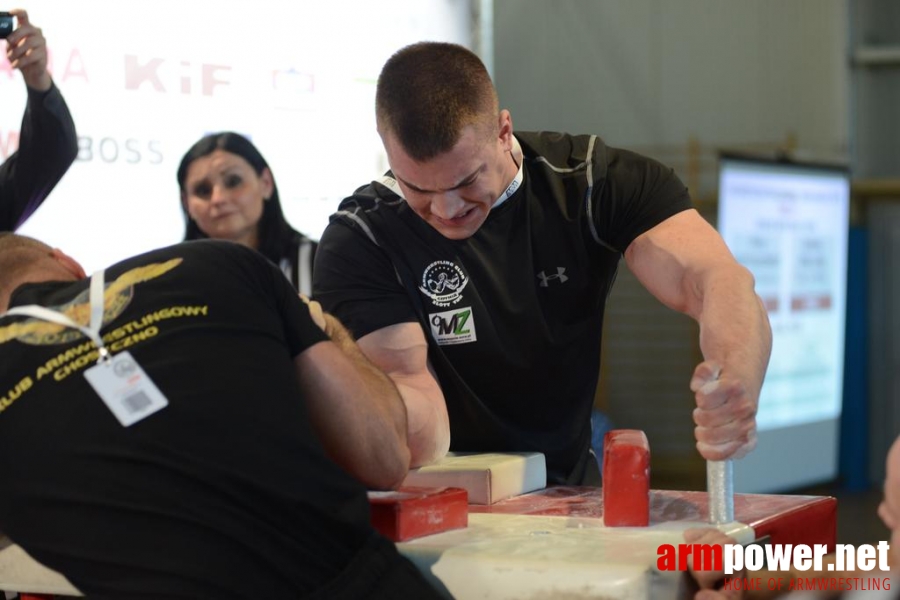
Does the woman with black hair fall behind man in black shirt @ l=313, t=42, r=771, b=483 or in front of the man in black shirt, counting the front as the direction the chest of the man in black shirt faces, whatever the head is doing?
behind

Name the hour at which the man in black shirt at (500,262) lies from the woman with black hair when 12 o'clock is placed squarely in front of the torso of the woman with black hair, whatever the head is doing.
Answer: The man in black shirt is roughly at 10 o'clock from the woman with black hair.

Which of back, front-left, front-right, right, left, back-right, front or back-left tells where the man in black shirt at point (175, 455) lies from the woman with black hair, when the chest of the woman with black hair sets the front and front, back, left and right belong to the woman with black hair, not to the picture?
front-left

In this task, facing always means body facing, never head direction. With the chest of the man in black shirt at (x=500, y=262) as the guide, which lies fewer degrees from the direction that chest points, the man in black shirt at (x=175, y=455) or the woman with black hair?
the man in black shirt

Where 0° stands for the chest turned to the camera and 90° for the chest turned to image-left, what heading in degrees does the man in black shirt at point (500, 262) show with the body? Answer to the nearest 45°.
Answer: approximately 0°

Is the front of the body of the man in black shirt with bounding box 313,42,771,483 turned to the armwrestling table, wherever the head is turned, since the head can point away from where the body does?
yes

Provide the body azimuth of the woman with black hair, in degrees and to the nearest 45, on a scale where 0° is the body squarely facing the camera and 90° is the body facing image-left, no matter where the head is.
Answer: approximately 45°

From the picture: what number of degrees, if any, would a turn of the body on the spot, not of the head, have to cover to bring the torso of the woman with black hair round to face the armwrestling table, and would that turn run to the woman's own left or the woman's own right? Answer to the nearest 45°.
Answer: approximately 45° to the woman's own left
